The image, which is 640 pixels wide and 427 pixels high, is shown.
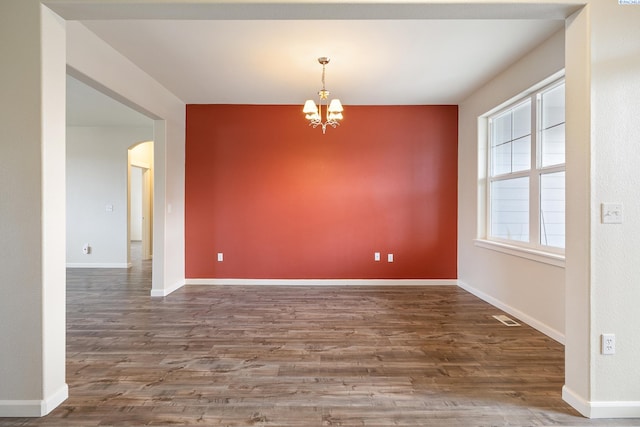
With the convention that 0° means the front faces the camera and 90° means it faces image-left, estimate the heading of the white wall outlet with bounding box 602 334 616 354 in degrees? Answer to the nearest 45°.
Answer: approximately 0°

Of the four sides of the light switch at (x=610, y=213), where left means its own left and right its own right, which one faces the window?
back

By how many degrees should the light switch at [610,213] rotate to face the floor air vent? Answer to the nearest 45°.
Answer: approximately 135° to its right

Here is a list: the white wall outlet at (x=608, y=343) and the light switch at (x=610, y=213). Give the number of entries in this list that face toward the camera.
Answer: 2

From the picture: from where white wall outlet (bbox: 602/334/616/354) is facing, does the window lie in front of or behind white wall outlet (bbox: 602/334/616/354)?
behind

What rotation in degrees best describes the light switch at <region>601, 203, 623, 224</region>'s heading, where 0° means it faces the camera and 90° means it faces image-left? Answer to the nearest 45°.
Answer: approximately 0°
